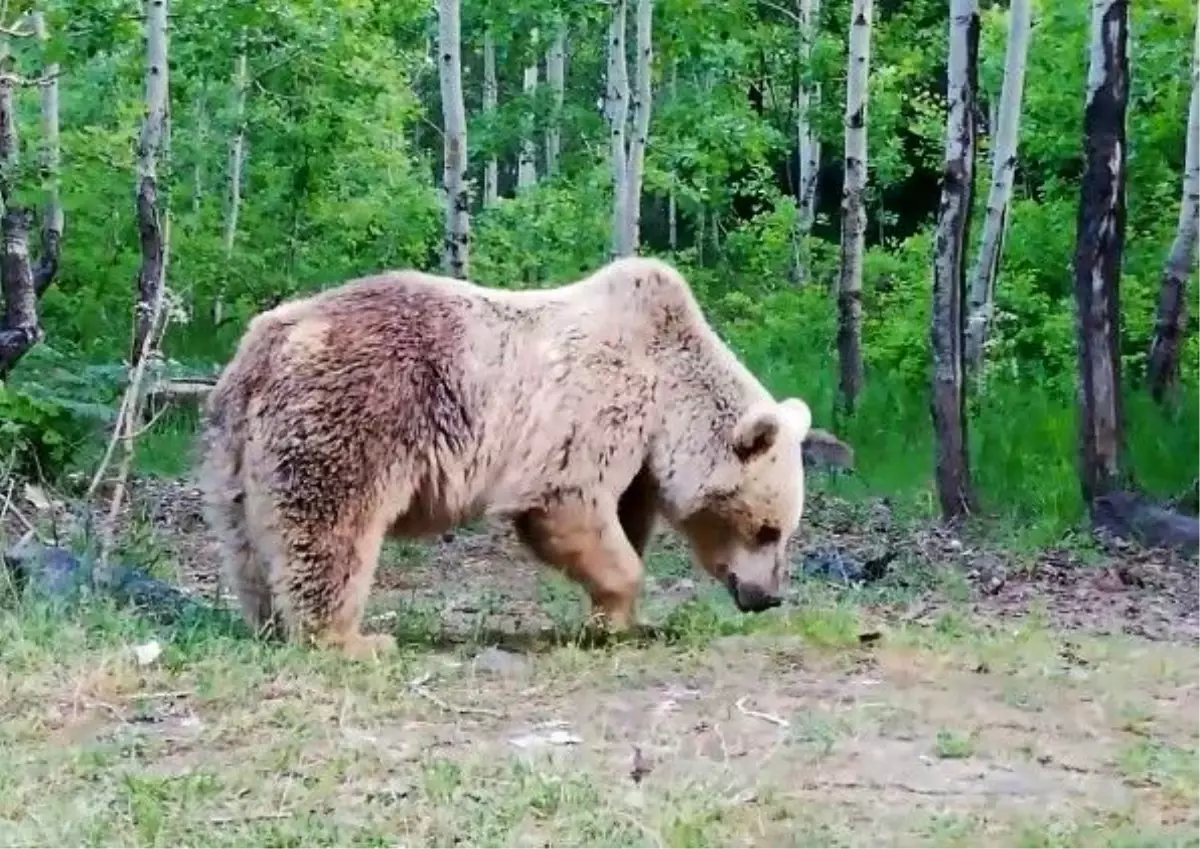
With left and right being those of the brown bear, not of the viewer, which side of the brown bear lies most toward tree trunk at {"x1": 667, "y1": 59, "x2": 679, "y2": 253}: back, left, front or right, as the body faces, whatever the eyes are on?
left

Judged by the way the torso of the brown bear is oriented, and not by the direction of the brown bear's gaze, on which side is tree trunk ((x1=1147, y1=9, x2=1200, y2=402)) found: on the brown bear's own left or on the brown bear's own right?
on the brown bear's own left

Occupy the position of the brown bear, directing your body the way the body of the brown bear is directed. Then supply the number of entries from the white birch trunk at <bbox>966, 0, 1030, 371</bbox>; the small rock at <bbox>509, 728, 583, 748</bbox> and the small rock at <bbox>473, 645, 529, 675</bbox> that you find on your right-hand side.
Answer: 2

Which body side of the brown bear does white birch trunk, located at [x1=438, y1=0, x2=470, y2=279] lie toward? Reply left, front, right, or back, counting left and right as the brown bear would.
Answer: left

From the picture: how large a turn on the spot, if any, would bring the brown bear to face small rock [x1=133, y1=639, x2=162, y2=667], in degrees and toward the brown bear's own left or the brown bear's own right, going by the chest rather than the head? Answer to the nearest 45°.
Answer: approximately 135° to the brown bear's own right

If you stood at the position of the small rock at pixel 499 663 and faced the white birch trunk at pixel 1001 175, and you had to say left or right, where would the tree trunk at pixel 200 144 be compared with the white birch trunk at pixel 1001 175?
left

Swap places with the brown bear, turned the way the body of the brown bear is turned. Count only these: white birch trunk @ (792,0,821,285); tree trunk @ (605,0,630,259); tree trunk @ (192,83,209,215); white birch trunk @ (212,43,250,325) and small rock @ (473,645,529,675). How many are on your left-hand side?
4

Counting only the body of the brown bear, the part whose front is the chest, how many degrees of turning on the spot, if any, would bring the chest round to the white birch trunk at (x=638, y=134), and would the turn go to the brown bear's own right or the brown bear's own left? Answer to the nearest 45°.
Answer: approximately 90° to the brown bear's own left

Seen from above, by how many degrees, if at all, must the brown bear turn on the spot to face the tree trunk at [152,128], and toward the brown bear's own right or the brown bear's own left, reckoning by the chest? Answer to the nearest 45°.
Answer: approximately 135° to the brown bear's own left

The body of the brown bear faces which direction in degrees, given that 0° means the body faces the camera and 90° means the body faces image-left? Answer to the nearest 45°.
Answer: approximately 270°

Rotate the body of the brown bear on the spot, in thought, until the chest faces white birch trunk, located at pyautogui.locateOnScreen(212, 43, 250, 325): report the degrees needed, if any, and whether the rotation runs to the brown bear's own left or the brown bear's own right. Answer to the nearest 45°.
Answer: approximately 90° to the brown bear's own left

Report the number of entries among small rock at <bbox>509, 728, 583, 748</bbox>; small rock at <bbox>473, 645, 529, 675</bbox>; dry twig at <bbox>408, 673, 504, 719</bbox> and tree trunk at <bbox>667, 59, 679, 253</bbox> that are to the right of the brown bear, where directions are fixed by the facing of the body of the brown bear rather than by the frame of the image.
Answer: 3

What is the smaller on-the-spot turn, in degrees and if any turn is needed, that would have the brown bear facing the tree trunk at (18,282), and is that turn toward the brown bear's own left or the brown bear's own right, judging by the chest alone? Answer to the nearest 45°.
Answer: approximately 135° to the brown bear's own left
